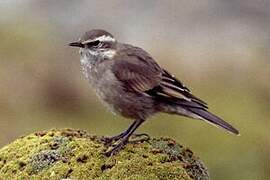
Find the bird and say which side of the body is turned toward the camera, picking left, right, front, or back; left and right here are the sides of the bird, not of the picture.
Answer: left
